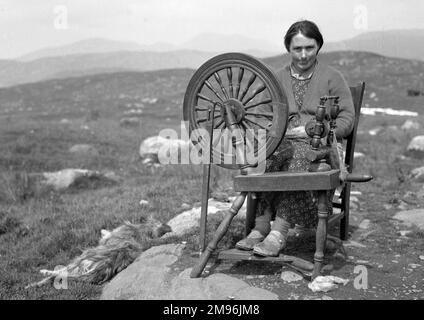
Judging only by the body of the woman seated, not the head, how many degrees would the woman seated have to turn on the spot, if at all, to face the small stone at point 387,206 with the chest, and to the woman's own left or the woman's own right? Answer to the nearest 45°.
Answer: approximately 180°

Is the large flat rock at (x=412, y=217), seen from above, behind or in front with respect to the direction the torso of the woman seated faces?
behind

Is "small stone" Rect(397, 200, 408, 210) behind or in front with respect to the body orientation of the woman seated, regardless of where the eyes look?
behind

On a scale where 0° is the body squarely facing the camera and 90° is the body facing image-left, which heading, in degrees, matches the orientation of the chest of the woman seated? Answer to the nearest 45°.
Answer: approximately 45°
